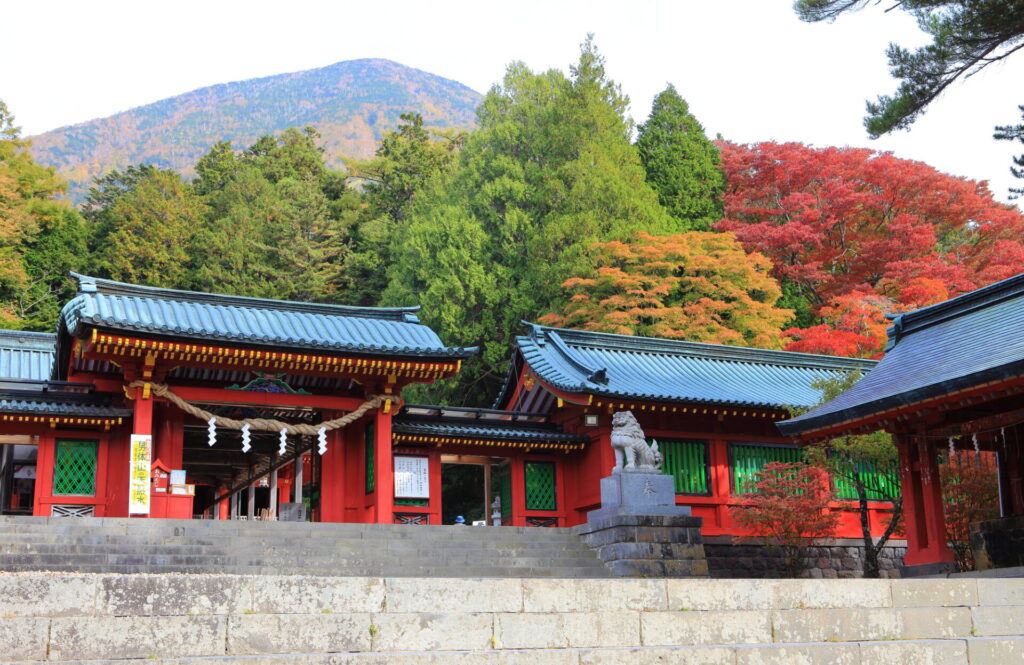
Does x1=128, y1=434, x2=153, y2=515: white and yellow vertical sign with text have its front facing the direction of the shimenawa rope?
no

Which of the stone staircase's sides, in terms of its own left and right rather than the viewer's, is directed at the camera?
front

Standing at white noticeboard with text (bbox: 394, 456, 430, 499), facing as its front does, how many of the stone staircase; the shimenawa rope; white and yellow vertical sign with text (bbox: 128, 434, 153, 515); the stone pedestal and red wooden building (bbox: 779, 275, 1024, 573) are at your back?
0

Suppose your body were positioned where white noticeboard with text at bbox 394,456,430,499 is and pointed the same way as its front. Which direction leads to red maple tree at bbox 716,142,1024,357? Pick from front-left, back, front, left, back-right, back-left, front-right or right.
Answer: back-left

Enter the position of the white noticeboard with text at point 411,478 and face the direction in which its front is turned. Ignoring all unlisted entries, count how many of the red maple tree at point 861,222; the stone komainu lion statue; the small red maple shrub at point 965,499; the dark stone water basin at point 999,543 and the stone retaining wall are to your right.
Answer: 0

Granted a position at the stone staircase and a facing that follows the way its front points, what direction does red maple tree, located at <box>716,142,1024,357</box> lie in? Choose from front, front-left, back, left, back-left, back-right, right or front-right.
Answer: back-left

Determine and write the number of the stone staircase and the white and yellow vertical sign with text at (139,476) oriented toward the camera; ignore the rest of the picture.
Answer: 2

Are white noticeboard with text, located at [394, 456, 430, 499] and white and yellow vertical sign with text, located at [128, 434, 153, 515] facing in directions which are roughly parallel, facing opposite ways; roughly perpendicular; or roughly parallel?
roughly parallel

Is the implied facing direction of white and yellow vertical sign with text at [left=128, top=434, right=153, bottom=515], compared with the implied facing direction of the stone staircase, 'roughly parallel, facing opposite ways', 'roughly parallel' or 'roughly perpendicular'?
roughly parallel

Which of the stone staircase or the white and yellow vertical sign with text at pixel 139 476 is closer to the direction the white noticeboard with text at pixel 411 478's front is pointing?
the stone staircase

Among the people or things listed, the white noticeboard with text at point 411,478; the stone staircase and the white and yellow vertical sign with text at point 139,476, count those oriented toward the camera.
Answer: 3

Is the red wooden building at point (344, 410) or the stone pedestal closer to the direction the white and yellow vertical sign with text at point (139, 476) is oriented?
the stone pedestal

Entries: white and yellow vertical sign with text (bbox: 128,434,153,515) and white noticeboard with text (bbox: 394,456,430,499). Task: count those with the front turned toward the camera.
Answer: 2

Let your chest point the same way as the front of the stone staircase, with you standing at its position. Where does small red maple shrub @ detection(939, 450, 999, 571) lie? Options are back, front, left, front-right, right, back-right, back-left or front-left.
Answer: left

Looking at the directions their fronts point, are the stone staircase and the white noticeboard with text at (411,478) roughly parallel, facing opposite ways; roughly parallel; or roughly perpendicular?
roughly parallel

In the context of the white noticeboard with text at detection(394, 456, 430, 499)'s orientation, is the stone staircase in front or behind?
in front
